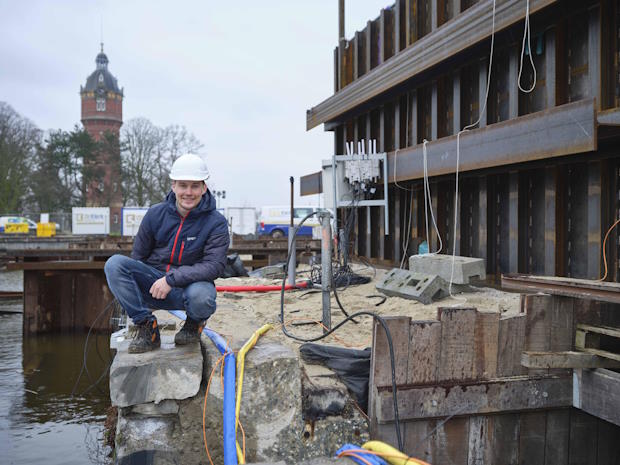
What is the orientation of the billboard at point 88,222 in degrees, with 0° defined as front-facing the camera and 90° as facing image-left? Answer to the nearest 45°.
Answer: approximately 0°

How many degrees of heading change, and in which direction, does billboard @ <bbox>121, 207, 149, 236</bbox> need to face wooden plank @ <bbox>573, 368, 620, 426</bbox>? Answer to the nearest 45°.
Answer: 0° — it already faces it

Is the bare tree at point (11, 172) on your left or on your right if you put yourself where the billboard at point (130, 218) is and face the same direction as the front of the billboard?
on your right

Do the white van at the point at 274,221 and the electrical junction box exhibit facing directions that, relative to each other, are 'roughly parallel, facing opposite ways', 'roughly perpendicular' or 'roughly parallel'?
roughly perpendicular

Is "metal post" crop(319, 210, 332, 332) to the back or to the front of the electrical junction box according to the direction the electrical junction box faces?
to the front

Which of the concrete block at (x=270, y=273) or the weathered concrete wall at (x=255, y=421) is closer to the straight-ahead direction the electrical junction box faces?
the weathered concrete wall

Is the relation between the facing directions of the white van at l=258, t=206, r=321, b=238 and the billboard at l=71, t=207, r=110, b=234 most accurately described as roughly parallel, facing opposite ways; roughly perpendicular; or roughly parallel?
roughly perpendicular

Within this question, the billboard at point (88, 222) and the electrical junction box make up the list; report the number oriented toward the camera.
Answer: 2
